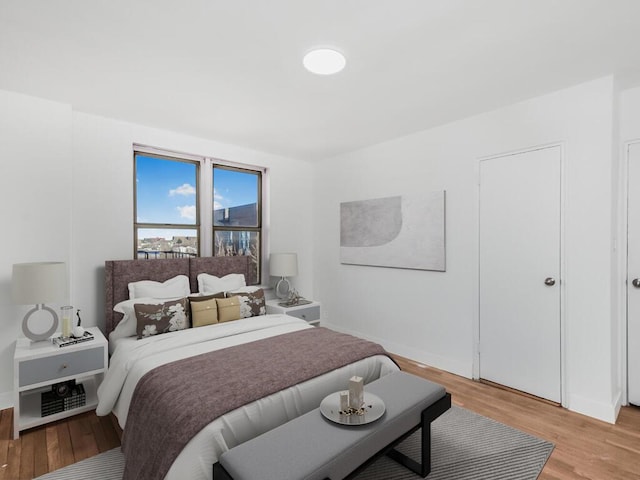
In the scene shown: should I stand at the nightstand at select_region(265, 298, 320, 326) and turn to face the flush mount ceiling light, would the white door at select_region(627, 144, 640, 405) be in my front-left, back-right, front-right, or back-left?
front-left

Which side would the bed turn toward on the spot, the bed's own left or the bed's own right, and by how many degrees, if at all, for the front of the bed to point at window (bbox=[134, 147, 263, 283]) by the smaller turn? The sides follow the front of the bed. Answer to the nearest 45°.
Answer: approximately 135° to the bed's own left

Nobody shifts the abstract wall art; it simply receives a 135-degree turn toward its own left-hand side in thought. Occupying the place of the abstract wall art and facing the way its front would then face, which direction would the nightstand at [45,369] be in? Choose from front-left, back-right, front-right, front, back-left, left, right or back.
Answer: back-right

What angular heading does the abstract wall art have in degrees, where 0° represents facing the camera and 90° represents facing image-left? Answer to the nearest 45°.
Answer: approximately 45°

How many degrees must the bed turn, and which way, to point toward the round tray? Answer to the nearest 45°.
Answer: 0° — it already faces it

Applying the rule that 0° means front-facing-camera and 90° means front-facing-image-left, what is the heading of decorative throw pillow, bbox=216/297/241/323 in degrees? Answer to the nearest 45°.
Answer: approximately 315°

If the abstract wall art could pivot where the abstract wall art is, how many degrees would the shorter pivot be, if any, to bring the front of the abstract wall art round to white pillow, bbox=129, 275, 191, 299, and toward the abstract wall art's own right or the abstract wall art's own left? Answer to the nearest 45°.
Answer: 0° — it already faces it

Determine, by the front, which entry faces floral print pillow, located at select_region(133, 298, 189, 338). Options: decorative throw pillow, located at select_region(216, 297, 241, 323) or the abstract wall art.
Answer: the abstract wall art

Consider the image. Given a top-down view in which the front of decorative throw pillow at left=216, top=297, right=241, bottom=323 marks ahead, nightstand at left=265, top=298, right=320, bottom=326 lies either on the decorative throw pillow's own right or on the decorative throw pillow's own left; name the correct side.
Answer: on the decorative throw pillow's own left

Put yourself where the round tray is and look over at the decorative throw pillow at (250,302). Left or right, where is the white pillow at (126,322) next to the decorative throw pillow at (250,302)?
left

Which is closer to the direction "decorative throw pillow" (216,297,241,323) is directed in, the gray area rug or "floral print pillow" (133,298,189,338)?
the gray area rug

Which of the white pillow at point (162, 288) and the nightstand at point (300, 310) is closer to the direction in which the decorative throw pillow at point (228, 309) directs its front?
the nightstand

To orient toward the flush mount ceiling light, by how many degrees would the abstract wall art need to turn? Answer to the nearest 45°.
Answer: approximately 45° to its left

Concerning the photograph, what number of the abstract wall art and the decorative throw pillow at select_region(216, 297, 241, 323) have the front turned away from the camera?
0
